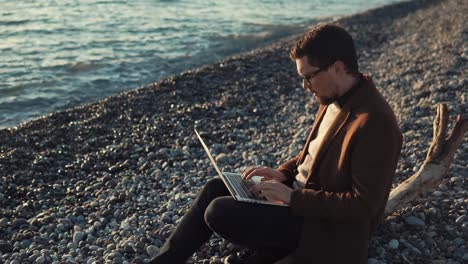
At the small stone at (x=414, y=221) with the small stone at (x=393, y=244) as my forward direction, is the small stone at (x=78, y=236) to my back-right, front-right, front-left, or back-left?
front-right

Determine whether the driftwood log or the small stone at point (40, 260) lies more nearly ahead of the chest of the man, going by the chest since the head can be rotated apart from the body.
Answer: the small stone

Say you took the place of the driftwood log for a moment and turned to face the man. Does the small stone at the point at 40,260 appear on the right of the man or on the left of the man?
right

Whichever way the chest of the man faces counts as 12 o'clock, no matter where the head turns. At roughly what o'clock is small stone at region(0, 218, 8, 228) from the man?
The small stone is roughly at 1 o'clock from the man.

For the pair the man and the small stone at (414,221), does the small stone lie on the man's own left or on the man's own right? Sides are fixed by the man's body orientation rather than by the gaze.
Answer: on the man's own right

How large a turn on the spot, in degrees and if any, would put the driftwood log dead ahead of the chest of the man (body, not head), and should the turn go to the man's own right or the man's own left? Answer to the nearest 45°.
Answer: approximately 135° to the man's own right

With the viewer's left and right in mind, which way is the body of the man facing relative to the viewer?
facing to the left of the viewer

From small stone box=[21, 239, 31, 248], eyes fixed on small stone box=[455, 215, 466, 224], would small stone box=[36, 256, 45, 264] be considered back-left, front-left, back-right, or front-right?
front-right

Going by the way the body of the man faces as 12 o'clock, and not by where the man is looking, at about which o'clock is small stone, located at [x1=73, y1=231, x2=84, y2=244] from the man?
The small stone is roughly at 1 o'clock from the man.

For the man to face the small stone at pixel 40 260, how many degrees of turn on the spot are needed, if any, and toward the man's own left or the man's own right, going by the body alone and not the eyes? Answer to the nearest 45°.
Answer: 0° — they already face it

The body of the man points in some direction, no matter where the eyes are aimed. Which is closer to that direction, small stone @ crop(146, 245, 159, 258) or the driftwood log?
the small stone

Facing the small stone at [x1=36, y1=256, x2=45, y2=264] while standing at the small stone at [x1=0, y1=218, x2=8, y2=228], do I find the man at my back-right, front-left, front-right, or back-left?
front-left

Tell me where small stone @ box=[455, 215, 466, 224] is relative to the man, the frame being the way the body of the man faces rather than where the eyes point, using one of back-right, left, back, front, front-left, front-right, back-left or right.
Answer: back-right
